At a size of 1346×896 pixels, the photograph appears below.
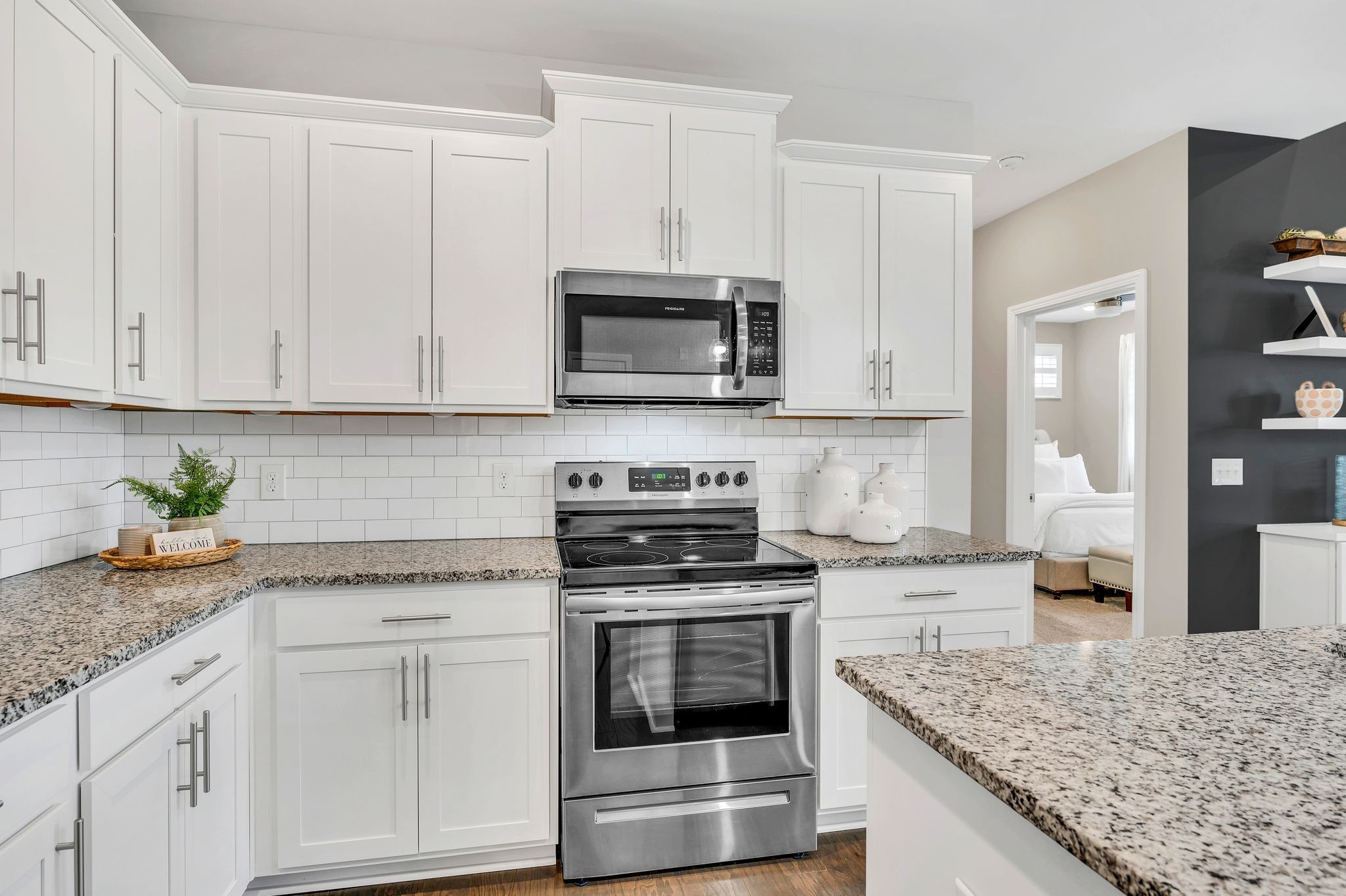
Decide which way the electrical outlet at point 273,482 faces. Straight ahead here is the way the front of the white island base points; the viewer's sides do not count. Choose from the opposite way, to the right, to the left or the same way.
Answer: to the left

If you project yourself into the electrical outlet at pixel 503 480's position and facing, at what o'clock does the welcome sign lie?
The welcome sign is roughly at 2 o'clock from the electrical outlet.

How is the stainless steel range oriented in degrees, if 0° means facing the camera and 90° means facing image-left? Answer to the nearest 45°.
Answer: approximately 0°

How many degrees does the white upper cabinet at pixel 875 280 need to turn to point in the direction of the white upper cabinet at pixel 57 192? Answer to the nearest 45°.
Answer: approximately 45° to its right

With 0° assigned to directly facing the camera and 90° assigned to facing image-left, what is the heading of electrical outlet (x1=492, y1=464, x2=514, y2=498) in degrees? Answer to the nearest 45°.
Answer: approximately 0°

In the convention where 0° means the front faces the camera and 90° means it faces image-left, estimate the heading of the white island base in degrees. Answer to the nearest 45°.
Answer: approximately 45°

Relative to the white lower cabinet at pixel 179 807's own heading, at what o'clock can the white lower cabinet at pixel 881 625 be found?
the white lower cabinet at pixel 881 625 is roughly at 11 o'clock from the white lower cabinet at pixel 179 807.

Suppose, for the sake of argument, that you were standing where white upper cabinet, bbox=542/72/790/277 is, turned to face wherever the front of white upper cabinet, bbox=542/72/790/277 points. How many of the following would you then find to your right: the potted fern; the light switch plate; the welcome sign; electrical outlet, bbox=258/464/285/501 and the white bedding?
3

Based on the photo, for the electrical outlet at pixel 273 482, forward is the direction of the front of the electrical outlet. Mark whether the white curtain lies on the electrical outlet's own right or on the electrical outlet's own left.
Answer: on the electrical outlet's own left

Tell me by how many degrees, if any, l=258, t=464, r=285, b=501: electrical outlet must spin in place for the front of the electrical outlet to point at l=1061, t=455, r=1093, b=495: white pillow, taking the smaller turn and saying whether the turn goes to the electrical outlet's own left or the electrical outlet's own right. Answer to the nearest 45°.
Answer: approximately 90° to the electrical outlet's own left

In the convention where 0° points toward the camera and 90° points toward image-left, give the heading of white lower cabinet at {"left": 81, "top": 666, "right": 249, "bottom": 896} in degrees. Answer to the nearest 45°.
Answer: approximately 315°
